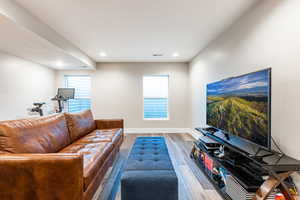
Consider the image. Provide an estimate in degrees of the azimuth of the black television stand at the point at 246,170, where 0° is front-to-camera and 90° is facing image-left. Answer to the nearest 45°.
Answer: approximately 45°

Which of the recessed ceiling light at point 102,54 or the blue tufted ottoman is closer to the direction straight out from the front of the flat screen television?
the blue tufted ottoman

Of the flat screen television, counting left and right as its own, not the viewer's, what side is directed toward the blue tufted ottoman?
front

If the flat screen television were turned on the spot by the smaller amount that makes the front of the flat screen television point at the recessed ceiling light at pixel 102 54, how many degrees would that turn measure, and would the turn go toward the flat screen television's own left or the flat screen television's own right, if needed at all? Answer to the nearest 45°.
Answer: approximately 45° to the flat screen television's own right

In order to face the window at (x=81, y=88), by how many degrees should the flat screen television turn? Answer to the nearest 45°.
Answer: approximately 45° to its right

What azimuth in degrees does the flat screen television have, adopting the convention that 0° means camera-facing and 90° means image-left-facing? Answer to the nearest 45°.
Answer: approximately 45°

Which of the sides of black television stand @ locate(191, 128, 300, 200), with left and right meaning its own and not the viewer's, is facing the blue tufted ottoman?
front
